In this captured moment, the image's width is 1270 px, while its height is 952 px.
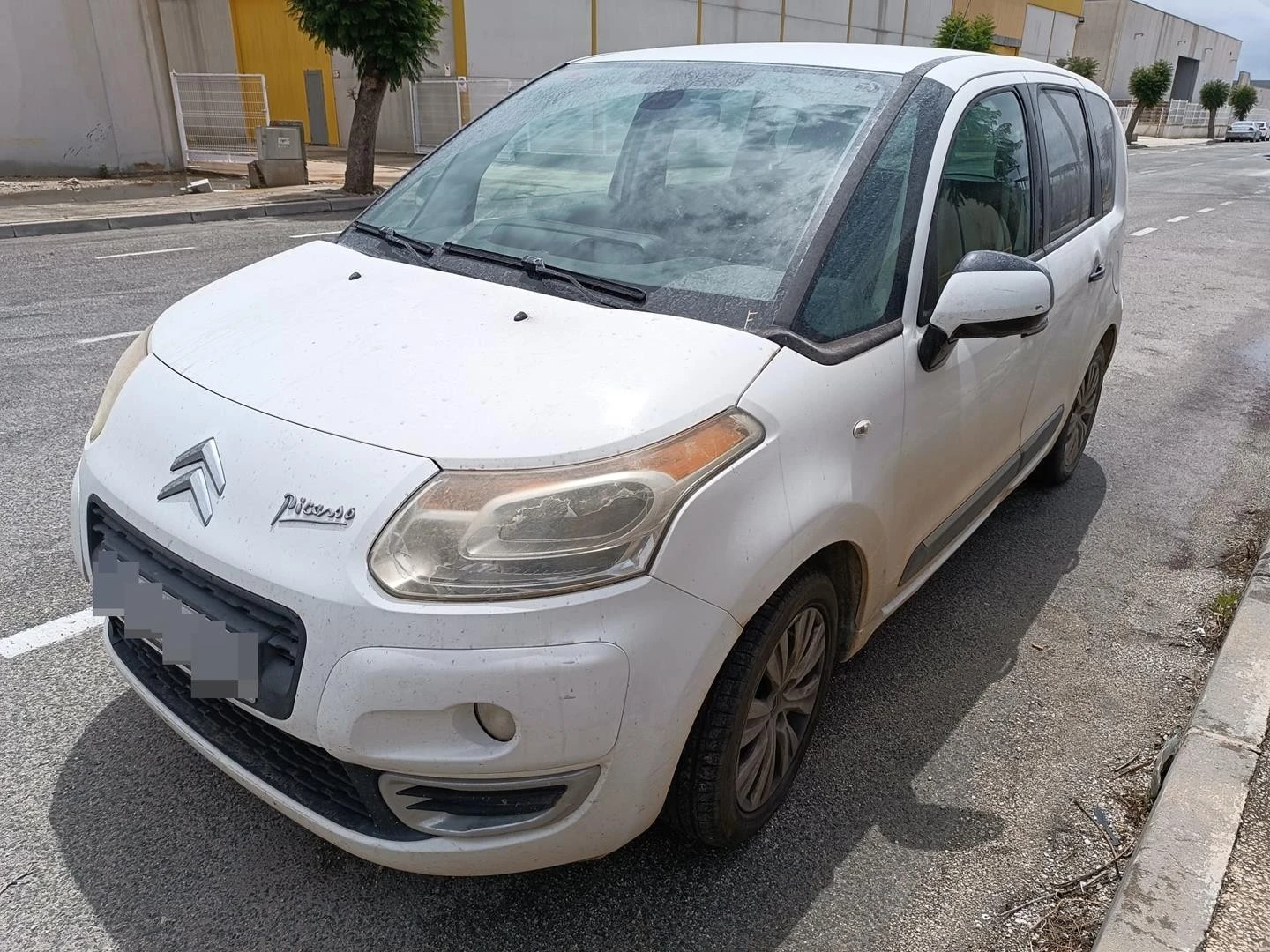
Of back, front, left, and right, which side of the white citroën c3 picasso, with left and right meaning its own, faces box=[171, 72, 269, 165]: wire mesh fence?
right

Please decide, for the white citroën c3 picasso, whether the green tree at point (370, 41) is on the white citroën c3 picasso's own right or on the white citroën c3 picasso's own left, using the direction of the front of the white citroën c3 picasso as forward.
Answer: on the white citroën c3 picasso's own right

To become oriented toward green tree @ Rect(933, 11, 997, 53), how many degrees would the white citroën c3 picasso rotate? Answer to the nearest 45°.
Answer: approximately 135° to its right

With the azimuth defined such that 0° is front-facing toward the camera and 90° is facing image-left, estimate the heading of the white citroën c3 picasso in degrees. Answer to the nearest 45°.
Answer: approximately 45°

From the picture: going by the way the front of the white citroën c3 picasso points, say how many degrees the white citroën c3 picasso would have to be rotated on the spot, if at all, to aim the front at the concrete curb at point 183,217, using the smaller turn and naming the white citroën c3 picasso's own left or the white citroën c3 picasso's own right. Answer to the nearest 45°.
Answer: approximately 90° to the white citroën c3 picasso's own right

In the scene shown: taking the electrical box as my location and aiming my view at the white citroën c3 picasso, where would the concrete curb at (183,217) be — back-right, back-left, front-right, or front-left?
front-right

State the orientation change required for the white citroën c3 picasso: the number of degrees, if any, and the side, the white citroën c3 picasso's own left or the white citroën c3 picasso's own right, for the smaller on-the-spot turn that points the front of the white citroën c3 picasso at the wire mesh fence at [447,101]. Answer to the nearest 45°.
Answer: approximately 135° to the white citroën c3 picasso's own right

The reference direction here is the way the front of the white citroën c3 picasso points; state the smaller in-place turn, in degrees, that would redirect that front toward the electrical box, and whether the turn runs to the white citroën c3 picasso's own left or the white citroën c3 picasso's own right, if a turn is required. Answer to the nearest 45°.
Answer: approximately 135° to the white citroën c3 picasso's own right

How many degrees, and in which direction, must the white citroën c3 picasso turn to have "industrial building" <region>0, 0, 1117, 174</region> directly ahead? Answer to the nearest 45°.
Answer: approximately 135° to its right
